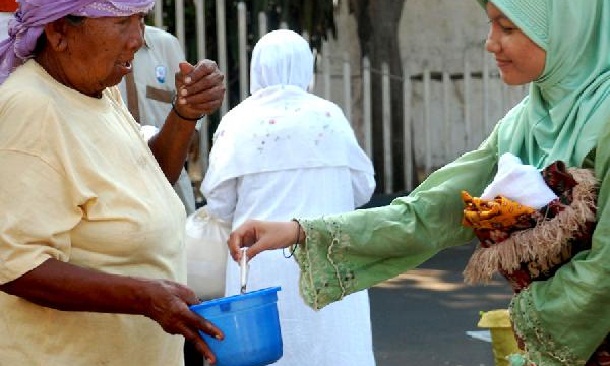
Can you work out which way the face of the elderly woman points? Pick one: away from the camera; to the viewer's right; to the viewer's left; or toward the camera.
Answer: to the viewer's right

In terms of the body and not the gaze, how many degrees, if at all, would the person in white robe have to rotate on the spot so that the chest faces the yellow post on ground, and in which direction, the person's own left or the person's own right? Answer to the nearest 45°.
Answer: approximately 135° to the person's own right

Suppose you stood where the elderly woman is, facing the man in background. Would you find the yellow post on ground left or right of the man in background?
right

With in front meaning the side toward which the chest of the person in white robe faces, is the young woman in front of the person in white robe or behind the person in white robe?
behind

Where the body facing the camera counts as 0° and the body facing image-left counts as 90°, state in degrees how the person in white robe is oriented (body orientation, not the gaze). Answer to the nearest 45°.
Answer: approximately 180°

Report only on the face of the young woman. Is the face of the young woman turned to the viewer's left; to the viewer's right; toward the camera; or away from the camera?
to the viewer's left

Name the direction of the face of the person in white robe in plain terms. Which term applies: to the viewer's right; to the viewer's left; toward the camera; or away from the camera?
away from the camera

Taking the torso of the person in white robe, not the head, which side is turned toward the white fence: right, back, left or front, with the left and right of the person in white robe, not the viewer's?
front

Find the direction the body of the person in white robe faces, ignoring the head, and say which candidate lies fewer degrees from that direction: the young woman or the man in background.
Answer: the man in background

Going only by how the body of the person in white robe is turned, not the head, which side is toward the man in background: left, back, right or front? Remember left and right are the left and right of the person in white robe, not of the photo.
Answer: left

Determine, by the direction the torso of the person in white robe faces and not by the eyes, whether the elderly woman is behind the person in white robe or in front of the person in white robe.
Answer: behind
